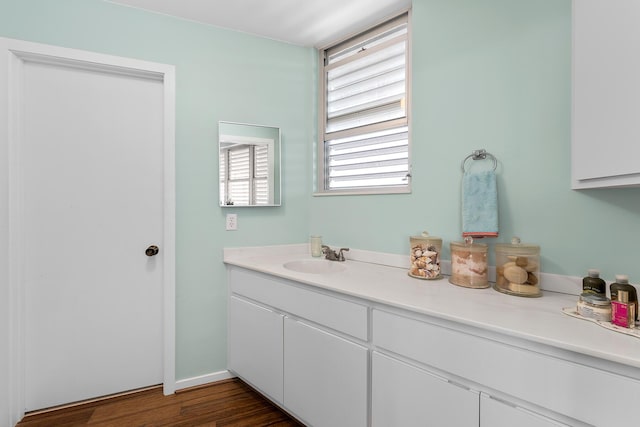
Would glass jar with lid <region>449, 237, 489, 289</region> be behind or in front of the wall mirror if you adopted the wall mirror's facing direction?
in front

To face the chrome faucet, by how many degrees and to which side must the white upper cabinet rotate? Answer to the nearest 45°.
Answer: approximately 45° to its right

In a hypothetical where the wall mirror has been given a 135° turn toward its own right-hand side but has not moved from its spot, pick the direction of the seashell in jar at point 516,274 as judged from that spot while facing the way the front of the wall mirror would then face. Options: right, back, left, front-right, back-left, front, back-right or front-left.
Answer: back-left

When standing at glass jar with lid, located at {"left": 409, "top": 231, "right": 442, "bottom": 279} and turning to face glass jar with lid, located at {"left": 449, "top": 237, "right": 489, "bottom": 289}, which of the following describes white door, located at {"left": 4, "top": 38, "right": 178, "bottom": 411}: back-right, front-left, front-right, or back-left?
back-right

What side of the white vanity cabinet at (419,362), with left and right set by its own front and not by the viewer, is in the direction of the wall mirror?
right

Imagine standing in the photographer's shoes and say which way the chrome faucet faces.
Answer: facing the viewer and to the left of the viewer

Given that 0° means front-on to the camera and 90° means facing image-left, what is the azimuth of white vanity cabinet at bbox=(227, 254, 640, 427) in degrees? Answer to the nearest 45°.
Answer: approximately 45°

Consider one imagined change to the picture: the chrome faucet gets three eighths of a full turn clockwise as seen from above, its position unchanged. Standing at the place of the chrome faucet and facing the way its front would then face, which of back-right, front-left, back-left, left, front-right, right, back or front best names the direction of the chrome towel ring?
back-right

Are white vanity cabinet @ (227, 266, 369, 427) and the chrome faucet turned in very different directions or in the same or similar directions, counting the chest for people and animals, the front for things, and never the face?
same or similar directions

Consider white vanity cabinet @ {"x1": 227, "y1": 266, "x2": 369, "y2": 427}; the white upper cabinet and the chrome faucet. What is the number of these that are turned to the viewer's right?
0

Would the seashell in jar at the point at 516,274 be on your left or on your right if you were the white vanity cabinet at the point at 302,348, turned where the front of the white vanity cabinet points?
on your left

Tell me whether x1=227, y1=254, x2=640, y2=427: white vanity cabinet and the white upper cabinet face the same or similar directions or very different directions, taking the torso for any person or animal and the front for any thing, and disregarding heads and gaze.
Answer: same or similar directions

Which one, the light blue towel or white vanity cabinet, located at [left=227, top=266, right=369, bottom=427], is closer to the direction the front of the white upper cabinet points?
the white vanity cabinet

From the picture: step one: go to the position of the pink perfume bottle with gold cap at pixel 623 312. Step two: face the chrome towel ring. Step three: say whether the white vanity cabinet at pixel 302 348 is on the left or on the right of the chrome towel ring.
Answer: left

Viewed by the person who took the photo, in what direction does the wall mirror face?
facing the viewer and to the right of the viewer

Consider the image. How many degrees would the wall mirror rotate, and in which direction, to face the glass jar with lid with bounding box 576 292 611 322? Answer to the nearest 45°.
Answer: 0° — it already faces it

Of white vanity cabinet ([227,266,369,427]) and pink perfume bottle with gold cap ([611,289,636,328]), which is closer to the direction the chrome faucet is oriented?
the white vanity cabinet

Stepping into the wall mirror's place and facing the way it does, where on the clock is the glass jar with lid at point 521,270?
The glass jar with lid is roughly at 12 o'clock from the wall mirror.
